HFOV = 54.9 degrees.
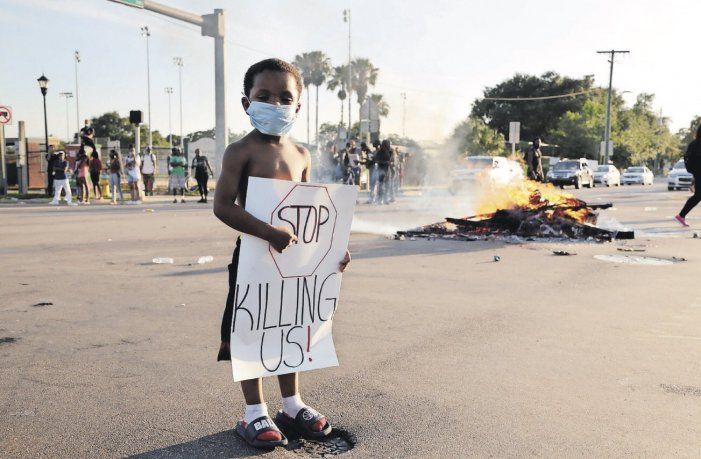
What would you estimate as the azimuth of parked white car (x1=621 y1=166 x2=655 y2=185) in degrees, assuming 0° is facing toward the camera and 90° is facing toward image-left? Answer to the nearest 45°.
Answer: approximately 45°

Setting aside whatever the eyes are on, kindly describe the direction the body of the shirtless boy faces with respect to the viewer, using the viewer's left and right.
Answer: facing the viewer and to the right of the viewer

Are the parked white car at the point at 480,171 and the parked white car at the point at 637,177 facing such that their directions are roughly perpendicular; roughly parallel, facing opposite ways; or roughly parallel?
roughly parallel

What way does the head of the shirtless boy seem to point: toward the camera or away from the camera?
toward the camera

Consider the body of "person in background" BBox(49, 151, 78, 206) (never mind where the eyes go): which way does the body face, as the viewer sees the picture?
toward the camera

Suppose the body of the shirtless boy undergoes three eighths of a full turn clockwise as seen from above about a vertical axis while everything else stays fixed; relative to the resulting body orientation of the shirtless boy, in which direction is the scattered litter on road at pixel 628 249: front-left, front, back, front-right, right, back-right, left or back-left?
back-right

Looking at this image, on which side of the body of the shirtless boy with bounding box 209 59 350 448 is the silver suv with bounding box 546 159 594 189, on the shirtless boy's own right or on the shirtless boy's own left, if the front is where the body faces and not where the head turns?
on the shirtless boy's own left

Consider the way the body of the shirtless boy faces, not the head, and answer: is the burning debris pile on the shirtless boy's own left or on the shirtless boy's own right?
on the shirtless boy's own left

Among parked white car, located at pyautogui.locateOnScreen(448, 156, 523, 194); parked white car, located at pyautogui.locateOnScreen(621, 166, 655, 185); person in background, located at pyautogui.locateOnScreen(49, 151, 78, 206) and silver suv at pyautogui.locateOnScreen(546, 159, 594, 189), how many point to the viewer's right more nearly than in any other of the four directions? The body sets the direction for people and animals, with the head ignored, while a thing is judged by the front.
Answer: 0

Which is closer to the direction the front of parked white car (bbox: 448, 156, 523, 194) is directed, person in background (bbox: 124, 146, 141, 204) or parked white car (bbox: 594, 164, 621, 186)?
the person in background

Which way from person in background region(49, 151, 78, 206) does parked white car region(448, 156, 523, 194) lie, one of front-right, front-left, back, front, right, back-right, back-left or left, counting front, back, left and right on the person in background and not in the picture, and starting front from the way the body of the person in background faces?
left

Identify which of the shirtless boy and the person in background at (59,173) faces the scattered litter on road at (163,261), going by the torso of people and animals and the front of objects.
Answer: the person in background
